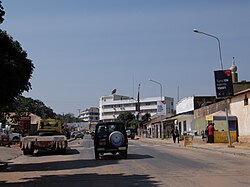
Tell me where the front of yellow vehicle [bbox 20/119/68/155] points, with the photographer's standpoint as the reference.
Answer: facing away from the viewer

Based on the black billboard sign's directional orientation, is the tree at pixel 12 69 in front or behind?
in front

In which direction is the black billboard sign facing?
toward the camera

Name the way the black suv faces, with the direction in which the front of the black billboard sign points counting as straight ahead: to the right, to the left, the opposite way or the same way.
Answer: the opposite way

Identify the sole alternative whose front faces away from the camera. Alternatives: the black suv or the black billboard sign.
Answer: the black suv

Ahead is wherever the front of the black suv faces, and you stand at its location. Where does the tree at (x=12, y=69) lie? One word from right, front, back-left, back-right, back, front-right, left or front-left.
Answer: back-left

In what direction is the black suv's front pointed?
away from the camera

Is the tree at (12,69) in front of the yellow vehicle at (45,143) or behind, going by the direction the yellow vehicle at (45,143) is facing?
behind
